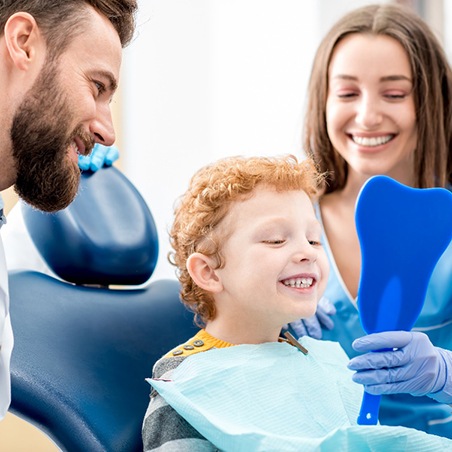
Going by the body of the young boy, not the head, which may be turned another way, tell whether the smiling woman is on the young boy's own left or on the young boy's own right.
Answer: on the young boy's own left

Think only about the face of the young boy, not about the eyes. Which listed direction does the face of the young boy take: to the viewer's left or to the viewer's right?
to the viewer's right

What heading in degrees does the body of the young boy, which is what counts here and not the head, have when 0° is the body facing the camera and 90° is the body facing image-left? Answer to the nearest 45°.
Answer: approximately 315°
